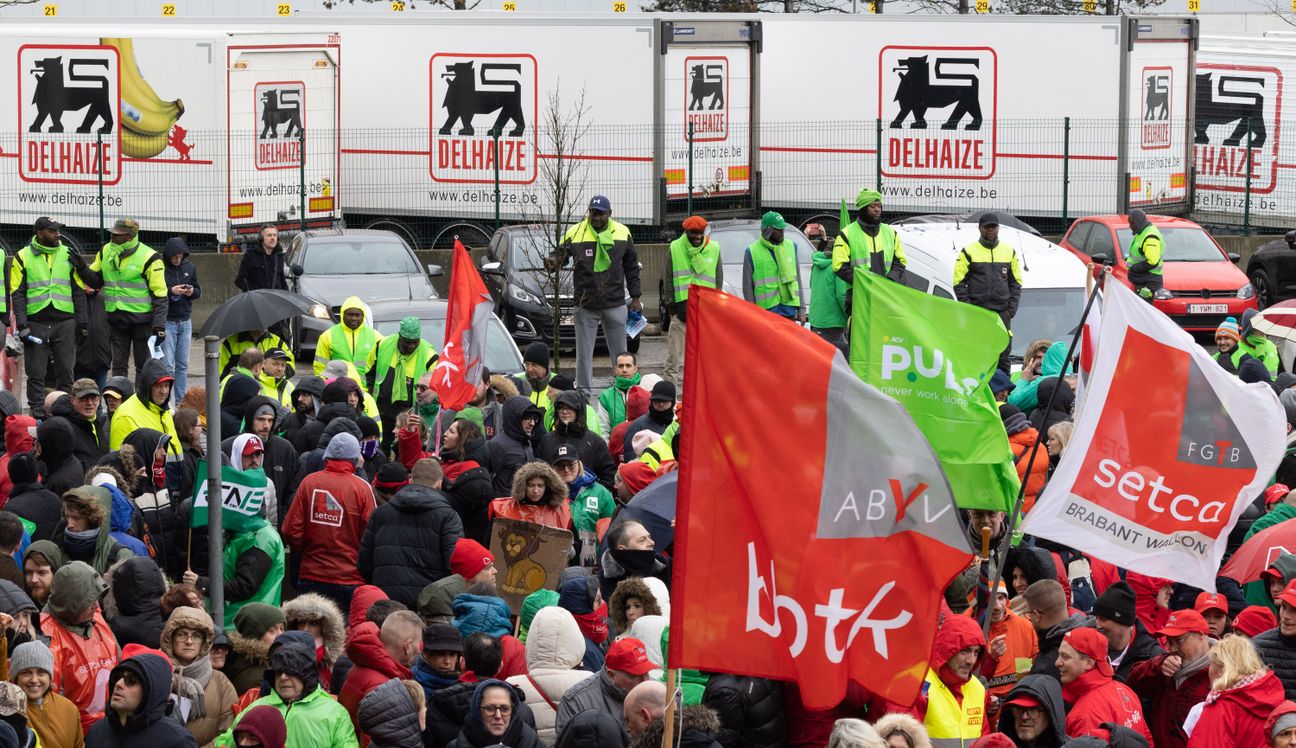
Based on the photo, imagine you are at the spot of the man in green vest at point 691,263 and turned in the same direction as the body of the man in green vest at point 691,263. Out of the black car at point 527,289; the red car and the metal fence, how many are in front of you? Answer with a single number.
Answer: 0

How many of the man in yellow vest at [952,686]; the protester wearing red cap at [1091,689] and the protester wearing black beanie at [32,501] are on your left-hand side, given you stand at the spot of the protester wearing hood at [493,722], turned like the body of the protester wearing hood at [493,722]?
2

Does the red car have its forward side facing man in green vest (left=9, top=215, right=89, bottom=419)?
no

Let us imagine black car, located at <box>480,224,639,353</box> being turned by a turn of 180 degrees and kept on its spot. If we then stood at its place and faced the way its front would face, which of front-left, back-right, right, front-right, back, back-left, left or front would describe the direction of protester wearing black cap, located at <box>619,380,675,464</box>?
back-left

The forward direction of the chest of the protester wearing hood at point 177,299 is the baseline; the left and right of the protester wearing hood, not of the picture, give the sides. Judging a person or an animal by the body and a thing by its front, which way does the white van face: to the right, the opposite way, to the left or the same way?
the same way

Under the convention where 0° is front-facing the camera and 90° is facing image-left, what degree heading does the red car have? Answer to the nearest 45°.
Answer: approximately 315°

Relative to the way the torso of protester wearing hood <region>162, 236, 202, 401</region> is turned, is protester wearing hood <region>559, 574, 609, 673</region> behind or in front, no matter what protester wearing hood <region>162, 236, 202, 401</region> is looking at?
in front

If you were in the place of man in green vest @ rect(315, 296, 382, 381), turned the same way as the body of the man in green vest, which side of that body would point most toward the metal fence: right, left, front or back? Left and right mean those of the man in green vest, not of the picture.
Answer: back

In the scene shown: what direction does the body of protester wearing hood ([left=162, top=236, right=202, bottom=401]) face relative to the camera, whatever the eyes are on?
toward the camera

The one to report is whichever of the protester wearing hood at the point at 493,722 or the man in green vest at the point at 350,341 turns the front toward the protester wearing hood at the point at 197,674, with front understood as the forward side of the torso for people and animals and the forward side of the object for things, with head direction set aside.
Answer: the man in green vest

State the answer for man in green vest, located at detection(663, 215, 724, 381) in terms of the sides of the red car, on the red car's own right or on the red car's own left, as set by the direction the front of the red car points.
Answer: on the red car's own right

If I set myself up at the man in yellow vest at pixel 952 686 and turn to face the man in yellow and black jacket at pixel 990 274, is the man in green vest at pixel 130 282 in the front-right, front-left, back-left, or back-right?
front-left

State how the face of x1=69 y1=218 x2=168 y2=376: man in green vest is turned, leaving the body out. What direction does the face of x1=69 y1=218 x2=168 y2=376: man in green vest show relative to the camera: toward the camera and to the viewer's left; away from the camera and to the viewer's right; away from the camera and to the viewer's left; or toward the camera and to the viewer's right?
toward the camera and to the viewer's left

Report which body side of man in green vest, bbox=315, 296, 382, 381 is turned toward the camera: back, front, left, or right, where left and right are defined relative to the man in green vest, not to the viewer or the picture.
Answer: front

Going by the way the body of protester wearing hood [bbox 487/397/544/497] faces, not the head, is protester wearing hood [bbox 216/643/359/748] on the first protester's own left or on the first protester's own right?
on the first protester's own right

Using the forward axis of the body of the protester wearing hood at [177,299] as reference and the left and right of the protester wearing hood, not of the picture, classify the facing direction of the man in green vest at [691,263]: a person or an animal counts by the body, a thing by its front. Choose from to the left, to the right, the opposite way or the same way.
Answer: the same way

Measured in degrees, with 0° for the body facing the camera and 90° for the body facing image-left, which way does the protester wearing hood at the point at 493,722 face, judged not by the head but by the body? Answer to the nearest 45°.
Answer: approximately 0°

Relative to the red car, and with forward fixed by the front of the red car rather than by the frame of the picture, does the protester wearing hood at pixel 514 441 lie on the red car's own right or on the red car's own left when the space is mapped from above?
on the red car's own right

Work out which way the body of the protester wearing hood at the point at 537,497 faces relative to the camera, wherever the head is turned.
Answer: toward the camera

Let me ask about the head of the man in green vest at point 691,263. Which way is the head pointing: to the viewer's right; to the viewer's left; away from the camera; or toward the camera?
toward the camera

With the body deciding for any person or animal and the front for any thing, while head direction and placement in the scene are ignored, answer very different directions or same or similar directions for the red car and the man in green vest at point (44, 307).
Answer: same or similar directions

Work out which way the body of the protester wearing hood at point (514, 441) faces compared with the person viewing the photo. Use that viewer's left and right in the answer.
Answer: facing the viewer and to the right of the viewer
